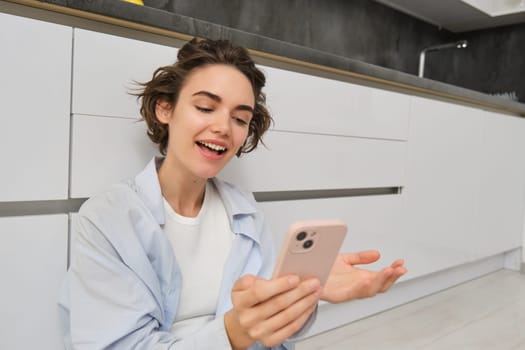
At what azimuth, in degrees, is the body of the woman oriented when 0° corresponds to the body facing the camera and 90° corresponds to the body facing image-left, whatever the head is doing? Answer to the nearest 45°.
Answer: approximately 315°

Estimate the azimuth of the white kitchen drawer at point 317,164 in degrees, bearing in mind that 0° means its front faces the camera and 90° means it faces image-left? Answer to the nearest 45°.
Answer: approximately 315°

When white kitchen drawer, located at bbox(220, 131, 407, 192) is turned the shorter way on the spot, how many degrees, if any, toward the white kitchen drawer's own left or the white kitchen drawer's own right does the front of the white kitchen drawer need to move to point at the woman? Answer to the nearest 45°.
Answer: approximately 45° to the white kitchen drawer's own right
